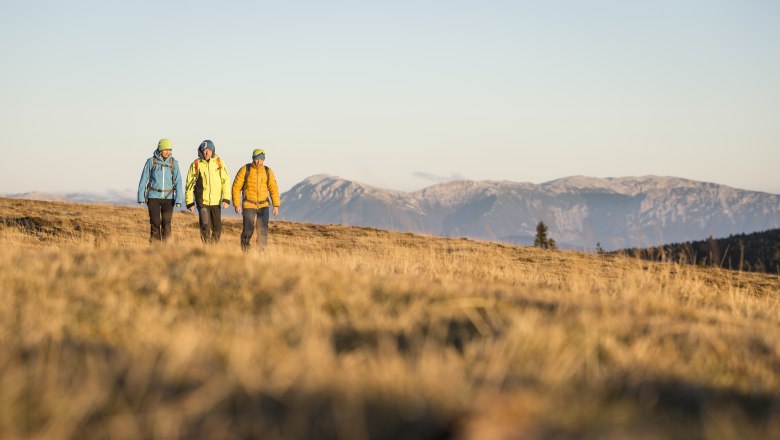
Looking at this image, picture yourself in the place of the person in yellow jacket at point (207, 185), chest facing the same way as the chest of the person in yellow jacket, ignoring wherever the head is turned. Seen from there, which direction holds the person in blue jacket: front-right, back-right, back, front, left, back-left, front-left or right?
right

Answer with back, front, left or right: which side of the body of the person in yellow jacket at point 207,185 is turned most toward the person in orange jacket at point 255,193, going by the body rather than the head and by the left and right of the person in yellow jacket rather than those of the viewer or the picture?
left

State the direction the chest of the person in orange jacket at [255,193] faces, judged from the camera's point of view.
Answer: toward the camera

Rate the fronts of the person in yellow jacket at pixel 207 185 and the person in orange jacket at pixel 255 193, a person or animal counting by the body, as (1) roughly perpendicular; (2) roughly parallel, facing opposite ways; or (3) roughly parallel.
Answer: roughly parallel

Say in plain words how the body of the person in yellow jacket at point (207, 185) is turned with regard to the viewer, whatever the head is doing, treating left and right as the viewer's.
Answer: facing the viewer

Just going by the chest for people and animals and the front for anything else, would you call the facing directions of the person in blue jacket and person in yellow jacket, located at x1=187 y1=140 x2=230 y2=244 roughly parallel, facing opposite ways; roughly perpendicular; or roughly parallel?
roughly parallel

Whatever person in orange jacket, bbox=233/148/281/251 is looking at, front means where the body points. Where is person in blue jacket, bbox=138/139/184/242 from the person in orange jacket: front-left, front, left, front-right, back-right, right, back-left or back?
right

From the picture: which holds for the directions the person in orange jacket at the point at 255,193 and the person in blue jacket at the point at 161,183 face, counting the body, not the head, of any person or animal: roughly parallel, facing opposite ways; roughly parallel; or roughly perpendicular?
roughly parallel

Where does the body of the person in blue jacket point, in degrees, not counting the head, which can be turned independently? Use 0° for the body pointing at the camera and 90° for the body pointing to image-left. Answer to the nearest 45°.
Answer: approximately 0°

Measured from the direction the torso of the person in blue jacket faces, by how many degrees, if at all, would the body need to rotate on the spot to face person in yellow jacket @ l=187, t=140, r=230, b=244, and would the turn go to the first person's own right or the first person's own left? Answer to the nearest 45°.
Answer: approximately 90° to the first person's own left

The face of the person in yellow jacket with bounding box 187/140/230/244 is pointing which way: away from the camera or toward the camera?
toward the camera

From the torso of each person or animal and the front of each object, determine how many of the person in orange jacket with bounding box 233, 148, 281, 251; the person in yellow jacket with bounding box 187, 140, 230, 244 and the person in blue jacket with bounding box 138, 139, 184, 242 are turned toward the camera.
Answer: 3
